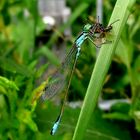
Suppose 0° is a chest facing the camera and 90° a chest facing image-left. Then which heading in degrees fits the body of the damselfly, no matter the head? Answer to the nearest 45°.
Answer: approximately 270°
